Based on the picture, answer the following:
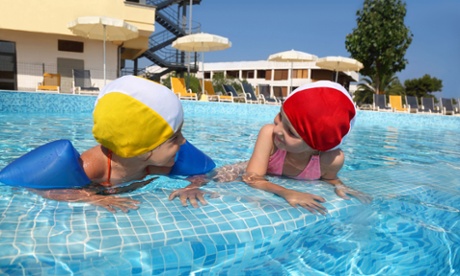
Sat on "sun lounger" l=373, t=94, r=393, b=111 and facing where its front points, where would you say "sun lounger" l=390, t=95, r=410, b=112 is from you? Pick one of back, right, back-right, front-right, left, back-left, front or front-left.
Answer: left

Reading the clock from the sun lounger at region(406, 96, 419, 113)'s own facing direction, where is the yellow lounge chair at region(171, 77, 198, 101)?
The yellow lounge chair is roughly at 3 o'clock from the sun lounger.

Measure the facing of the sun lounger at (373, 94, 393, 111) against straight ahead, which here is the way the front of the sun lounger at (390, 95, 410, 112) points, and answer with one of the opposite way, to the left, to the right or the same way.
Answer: the same way

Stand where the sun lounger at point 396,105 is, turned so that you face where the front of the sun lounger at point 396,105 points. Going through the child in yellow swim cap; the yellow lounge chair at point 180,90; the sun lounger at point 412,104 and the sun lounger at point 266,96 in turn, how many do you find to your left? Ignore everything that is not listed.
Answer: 1

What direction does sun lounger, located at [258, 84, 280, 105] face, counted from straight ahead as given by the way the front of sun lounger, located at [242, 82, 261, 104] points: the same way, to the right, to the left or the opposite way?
the same way

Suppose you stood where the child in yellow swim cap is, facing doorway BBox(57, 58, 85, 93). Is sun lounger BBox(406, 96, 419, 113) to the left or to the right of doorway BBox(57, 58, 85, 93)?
right

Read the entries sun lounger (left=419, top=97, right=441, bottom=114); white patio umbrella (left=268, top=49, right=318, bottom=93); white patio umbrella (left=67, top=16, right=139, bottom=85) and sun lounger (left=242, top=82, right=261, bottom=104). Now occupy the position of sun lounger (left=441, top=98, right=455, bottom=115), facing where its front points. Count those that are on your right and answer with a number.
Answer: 4

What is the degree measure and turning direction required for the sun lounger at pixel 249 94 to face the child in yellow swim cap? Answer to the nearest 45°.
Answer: approximately 45° to its right

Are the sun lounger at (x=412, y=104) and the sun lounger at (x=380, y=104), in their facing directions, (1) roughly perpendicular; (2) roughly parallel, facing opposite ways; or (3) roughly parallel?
roughly parallel

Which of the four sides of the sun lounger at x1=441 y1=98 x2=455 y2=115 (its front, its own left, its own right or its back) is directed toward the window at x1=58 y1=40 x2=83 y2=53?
right

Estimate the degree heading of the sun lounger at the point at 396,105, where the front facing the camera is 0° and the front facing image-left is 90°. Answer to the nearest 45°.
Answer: approximately 315°

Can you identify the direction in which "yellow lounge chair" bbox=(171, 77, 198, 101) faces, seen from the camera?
facing the viewer and to the right of the viewer

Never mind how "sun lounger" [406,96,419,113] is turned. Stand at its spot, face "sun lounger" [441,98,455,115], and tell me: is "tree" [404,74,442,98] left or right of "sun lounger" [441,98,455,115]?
left

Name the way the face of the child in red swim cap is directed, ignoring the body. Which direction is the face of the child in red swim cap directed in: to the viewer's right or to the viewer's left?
to the viewer's left

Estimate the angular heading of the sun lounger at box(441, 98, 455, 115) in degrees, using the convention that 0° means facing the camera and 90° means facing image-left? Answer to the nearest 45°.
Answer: approximately 315°

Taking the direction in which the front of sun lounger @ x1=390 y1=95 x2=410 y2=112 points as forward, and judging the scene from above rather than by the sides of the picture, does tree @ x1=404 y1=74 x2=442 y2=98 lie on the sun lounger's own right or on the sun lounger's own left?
on the sun lounger's own left

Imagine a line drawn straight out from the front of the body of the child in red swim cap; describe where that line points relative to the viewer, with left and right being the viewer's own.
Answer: facing the viewer

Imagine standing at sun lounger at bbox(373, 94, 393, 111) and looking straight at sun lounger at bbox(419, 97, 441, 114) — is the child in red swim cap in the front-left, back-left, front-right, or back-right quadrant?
back-right

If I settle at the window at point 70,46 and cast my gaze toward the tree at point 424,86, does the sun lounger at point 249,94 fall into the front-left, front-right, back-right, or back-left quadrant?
front-right

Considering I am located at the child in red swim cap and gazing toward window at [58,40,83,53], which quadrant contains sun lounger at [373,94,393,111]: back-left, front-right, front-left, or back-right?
front-right
